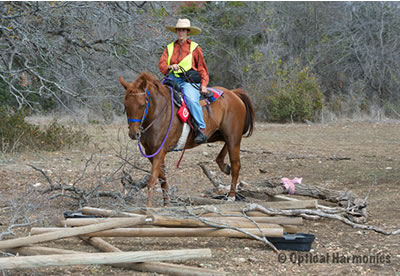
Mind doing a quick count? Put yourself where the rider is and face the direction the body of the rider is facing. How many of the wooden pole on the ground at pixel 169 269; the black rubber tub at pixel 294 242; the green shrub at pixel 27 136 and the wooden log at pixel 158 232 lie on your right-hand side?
1

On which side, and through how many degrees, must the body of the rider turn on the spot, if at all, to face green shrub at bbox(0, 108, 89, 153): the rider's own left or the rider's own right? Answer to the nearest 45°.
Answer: approximately 90° to the rider's own right

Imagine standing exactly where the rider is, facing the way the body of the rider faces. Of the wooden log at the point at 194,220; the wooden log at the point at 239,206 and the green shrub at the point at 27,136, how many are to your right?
1

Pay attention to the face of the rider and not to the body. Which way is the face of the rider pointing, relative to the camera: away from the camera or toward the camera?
toward the camera

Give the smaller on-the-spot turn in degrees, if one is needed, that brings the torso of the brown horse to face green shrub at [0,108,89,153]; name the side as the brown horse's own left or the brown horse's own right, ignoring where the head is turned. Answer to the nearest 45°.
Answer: approximately 90° to the brown horse's own right

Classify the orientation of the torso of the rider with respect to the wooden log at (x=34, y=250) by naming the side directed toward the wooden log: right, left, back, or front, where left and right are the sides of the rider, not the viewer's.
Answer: front

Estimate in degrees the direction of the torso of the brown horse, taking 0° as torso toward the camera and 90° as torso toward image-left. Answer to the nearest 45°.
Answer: approximately 45°

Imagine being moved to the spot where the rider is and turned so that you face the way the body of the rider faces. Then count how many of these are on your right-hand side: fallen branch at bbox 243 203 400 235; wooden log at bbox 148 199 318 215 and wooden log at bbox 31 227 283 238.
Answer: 0

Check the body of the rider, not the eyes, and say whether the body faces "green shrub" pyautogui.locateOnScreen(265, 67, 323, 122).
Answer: no

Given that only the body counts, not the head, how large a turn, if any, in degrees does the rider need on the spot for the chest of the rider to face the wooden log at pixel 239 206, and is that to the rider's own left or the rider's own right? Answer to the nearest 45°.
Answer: approximately 45° to the rider's own left

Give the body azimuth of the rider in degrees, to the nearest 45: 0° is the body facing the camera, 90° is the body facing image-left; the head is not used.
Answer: approximately 45°

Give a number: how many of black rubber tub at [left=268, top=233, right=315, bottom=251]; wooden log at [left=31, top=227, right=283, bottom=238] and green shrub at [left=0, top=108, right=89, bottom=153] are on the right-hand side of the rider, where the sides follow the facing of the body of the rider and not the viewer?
1

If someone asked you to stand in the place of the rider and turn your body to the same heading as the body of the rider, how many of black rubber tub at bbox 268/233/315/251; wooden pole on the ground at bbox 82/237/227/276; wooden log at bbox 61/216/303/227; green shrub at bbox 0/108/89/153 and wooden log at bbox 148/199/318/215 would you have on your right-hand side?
1

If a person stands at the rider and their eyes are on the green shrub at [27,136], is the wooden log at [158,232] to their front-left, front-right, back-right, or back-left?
back-left
